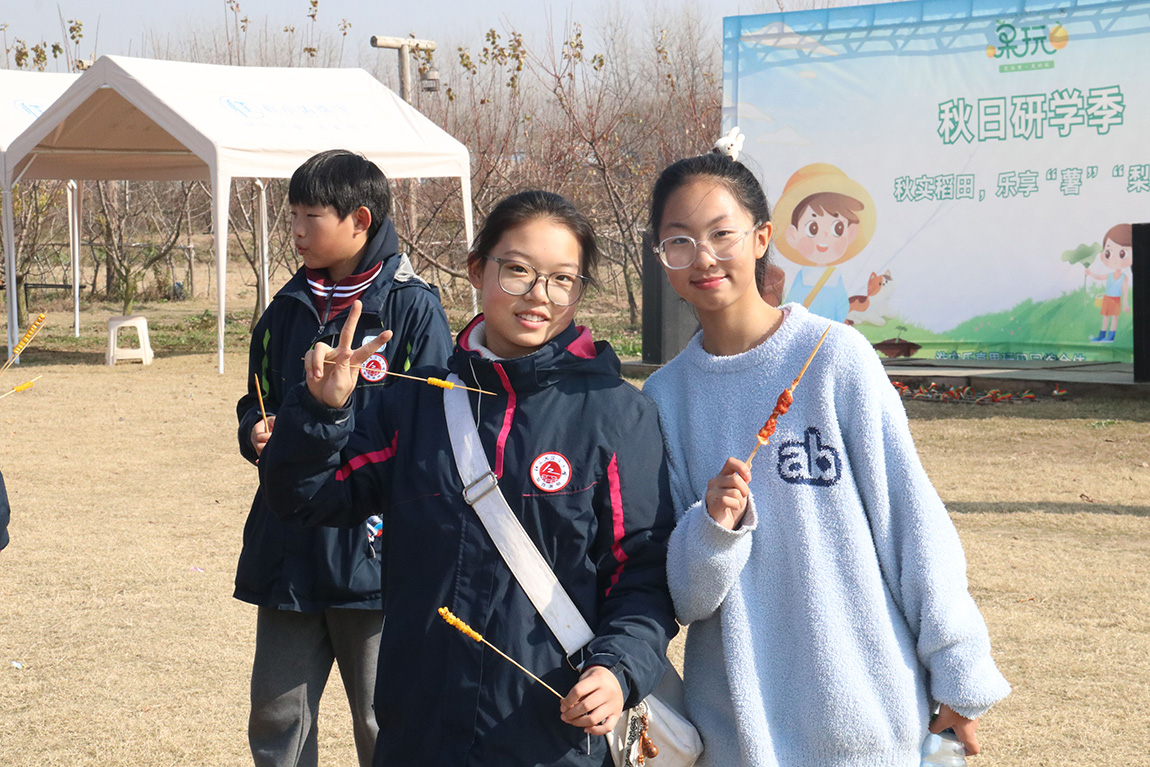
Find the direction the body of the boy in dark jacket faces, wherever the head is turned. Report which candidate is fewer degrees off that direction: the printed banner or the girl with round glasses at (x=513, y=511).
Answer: the girl with round glasses

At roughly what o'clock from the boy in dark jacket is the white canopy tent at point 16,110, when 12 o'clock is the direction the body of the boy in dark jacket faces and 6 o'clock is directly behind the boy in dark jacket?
The white canopy tent is roughly at 4 o'clock from the boy in dark jacket.

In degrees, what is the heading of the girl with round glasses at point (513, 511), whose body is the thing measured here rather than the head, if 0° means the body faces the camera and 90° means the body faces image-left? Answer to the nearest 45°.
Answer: approximately 0°

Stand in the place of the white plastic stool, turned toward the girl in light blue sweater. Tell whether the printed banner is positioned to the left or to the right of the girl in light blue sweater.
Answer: left

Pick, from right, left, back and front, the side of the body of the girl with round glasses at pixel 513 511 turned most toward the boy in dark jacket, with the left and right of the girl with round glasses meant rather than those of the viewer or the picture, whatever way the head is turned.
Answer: back

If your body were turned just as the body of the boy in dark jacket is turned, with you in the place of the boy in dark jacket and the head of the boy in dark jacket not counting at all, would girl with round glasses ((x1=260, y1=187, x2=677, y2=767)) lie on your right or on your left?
on your left

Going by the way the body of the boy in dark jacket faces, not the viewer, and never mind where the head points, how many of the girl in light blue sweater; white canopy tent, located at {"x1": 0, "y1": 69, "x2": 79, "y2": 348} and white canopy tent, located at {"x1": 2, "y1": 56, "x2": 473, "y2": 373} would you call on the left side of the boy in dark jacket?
1

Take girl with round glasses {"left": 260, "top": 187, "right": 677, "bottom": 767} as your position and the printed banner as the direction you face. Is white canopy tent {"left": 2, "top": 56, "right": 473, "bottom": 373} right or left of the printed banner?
left

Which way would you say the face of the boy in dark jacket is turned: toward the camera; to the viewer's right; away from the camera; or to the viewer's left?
to the viewer's left

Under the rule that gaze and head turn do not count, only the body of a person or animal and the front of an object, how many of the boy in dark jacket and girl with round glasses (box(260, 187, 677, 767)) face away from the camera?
0

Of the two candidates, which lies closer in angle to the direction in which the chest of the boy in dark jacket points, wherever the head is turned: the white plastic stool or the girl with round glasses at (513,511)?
the girl with round glasses

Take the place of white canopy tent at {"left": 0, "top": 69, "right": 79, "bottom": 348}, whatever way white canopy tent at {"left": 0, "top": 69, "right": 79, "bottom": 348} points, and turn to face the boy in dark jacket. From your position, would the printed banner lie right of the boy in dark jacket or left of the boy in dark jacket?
left
